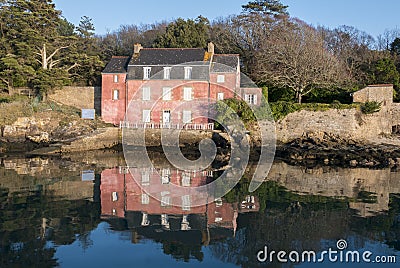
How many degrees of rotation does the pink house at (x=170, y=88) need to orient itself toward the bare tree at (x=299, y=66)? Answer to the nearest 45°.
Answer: approximately 90° to its left

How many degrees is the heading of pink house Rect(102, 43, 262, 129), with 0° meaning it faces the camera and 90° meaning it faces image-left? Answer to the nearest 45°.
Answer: approximately 0°

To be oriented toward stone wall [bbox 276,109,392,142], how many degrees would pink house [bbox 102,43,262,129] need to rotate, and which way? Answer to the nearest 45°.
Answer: approximately 90° to its left

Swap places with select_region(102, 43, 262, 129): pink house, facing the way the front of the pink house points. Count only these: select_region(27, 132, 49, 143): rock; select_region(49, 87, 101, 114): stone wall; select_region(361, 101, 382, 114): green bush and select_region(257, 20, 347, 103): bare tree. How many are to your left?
2

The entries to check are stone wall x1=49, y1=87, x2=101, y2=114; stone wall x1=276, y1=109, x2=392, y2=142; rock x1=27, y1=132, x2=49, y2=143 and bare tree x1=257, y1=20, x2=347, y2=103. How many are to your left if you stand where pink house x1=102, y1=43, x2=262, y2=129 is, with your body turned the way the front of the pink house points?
2

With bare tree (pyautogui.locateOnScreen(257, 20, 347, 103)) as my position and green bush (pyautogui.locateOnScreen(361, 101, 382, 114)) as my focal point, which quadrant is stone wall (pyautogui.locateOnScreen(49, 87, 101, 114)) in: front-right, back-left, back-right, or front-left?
back-right

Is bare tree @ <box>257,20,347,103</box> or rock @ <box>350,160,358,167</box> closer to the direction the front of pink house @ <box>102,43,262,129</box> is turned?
the rock

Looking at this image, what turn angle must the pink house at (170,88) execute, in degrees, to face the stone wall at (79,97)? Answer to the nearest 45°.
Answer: approximately 135° to its right

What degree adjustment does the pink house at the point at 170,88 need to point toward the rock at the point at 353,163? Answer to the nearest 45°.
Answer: approximately 45° to its left

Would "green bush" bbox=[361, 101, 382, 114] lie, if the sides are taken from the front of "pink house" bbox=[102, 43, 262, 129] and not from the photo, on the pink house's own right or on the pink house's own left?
on the pink house's own left

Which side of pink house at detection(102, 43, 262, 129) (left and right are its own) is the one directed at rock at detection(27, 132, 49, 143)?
right
